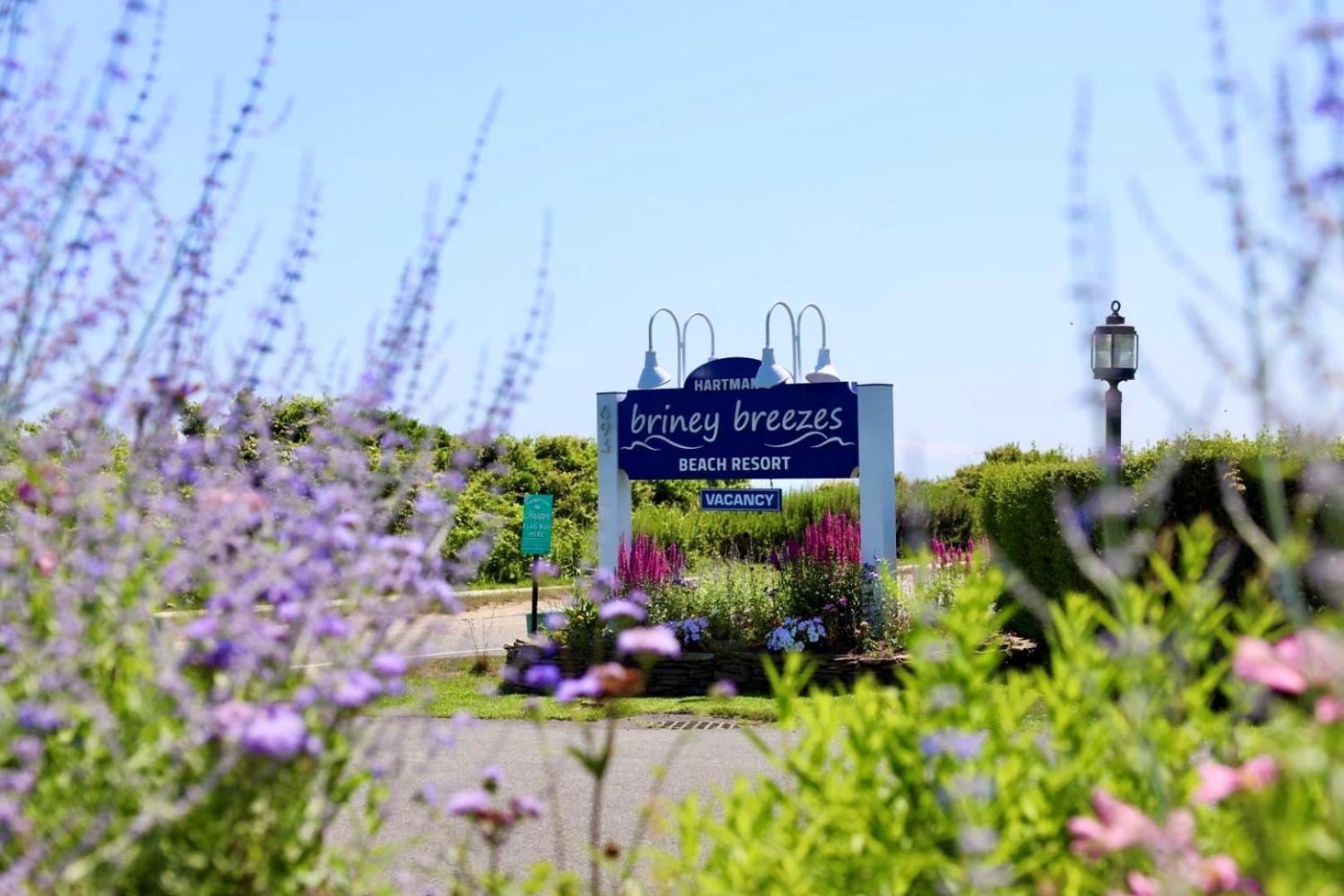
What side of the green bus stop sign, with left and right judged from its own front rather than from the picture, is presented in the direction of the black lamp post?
left

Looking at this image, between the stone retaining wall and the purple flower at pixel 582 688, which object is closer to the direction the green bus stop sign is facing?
the purple flower

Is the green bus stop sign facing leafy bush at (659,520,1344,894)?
yes

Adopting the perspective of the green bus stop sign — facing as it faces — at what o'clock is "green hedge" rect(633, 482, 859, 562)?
The green hedge is roughly at 7 o'clock from the green bus stop sign.

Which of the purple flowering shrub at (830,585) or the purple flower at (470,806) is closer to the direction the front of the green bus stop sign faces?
the purple flower

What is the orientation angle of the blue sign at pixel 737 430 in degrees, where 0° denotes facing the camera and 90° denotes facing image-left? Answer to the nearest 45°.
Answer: approximately 0°

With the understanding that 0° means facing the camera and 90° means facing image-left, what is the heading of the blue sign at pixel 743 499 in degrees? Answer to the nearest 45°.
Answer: approximately 0°

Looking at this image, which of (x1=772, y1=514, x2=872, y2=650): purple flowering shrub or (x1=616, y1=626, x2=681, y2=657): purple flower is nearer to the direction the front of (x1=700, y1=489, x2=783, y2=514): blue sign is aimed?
the purple flower

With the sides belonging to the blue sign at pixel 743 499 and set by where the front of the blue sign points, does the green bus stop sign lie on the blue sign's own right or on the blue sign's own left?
on the blue sign's own right

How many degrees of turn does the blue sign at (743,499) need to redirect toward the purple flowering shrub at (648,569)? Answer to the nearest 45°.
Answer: approximately 45° to its right

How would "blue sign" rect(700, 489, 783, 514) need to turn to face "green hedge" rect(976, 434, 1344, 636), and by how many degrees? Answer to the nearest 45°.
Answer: approximately 90° to its left

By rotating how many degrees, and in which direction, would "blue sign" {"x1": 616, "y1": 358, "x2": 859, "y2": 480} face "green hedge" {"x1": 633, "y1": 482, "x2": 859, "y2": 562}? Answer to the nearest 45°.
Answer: approximately 180°
